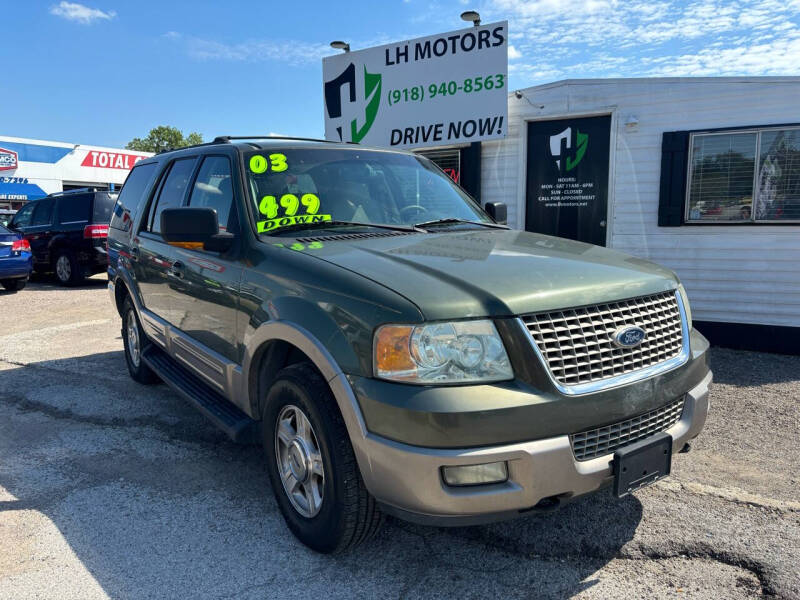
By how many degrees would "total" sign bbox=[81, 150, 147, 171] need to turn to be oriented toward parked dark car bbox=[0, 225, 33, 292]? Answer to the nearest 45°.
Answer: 0° — it already faces it

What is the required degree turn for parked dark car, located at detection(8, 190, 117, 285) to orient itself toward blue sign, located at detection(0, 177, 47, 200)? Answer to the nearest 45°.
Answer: approximately 45° to its right

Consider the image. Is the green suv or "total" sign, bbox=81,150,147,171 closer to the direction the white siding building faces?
the green suv

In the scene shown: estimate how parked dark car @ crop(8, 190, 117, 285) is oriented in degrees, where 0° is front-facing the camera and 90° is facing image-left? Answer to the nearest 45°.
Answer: approximately 135°

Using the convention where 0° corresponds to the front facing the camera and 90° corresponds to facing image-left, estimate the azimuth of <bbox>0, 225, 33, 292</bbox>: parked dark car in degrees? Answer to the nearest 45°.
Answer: approximately 135°

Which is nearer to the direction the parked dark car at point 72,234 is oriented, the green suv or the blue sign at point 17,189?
the blue sign

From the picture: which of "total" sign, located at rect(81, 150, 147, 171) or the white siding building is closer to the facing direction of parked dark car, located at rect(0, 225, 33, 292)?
the "total" sign

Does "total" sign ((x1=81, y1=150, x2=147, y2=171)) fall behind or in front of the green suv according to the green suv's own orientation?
behind

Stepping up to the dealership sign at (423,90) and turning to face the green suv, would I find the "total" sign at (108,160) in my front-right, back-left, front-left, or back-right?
back-right

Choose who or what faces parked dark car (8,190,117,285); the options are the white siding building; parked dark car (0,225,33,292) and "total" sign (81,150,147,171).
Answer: the "total" sign

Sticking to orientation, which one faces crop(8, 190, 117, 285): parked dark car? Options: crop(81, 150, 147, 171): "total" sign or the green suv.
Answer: the "total" sign

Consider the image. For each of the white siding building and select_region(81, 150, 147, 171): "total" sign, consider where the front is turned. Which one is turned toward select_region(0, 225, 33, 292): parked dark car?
the "total" sign
